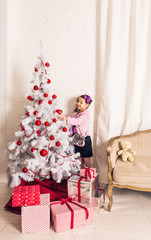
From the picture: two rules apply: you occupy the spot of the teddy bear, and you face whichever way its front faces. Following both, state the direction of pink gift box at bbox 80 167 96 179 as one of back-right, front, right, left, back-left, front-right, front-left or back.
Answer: front-right

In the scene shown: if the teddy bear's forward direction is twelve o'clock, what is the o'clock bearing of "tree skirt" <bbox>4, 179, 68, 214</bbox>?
The tree skirt is roughly at 2 o'clock from the teddy bear.

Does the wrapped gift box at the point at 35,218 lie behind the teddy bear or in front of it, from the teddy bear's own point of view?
in front

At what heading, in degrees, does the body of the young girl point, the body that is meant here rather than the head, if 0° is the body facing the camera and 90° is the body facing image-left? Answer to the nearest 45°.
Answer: approximately 90°

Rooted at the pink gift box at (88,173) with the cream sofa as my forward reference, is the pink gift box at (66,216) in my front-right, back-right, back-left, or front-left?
back-right

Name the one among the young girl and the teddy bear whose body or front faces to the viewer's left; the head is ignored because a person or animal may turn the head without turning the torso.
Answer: the young girl

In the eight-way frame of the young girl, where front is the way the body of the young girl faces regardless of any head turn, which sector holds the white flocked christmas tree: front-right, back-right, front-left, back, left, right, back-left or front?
front-left

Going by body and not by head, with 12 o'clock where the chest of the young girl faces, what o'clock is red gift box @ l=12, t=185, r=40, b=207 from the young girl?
The red gift box is roughly at 10 o'clock from the young girl.

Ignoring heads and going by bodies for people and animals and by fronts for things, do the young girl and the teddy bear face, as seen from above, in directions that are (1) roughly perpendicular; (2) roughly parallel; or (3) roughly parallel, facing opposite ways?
roughly perpendicular

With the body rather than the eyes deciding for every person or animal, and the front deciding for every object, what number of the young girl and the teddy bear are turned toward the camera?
1

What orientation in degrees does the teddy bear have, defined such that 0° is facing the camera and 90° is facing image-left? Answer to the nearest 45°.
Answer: approximately 0°
